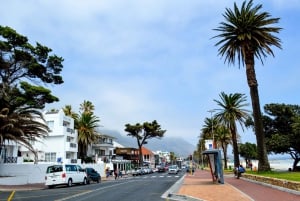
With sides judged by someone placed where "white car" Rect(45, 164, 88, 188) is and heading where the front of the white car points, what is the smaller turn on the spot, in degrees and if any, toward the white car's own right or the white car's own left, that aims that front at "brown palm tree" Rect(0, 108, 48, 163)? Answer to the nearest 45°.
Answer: approximately 90° to the white car's own left

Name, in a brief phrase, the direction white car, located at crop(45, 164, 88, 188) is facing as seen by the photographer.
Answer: facing away from the viewer and to the right of the viewer
